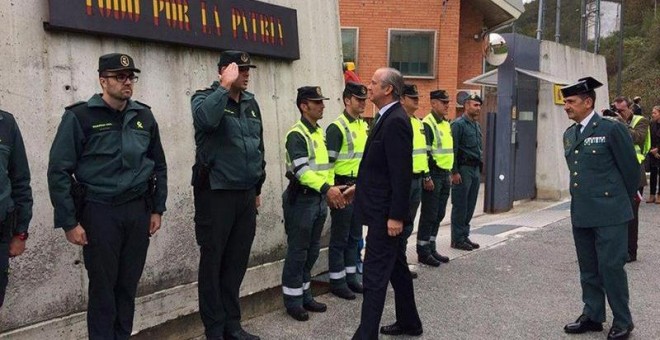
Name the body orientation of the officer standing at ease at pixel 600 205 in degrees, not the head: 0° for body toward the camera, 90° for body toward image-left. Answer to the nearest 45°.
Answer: approximately 45°

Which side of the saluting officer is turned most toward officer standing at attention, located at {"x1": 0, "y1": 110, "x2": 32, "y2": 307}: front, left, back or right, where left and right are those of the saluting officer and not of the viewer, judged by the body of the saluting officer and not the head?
right

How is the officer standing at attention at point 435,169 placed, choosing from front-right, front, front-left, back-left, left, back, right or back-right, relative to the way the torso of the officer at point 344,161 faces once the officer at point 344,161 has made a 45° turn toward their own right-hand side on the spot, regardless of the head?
back-left

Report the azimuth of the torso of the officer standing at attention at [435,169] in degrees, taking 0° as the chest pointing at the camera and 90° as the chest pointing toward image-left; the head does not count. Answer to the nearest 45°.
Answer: approximately 315°

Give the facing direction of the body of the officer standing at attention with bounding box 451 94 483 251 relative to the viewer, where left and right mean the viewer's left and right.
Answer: facing the viewer and to the right of the viewer

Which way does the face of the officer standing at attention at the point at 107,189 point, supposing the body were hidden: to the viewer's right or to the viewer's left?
to the viewer's right

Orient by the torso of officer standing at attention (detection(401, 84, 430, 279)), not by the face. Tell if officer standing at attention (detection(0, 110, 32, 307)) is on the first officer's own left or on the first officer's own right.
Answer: on the first officer's own right

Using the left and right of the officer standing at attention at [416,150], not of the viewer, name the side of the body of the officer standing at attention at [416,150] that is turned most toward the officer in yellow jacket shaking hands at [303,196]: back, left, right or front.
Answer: right

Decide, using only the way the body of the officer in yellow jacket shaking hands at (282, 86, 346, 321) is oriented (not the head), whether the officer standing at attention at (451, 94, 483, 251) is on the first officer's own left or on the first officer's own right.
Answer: on the first officer's own left

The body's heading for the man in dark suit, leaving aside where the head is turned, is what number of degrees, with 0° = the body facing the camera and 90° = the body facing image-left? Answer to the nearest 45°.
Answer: approximately 90°

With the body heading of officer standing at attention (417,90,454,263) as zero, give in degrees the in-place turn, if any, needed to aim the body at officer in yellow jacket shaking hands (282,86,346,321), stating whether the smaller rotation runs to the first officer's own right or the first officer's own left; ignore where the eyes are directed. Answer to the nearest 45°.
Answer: approximately 90° to the first officer's own right

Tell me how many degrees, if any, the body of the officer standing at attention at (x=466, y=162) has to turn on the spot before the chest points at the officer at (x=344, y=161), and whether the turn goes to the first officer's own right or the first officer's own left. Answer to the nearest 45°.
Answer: approximately 90° to the first officer's own right

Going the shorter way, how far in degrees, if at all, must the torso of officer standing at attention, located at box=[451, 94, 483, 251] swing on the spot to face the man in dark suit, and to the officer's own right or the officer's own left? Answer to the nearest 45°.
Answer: approximately 45° to the officer's own right

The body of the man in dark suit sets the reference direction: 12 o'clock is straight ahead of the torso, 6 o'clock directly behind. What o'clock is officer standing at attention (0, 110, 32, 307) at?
The officer standing at attention is roughly at 11 o'clock from the man in dark suit.
